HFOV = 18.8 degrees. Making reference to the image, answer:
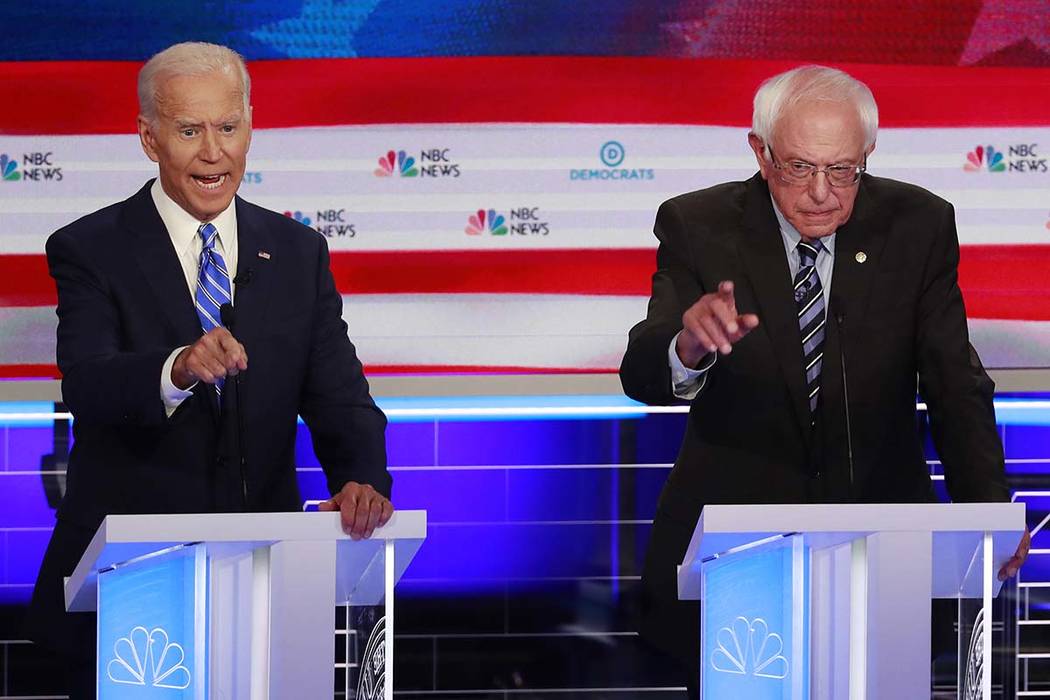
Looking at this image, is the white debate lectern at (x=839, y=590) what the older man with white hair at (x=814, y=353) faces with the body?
yes

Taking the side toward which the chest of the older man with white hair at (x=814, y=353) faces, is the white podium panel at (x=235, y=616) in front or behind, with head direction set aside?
in front

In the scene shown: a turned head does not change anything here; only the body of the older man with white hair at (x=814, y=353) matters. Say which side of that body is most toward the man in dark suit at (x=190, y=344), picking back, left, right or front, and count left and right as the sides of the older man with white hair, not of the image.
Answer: right

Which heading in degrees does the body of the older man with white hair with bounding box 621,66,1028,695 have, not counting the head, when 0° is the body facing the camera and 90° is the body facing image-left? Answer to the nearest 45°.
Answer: approximately 0°
